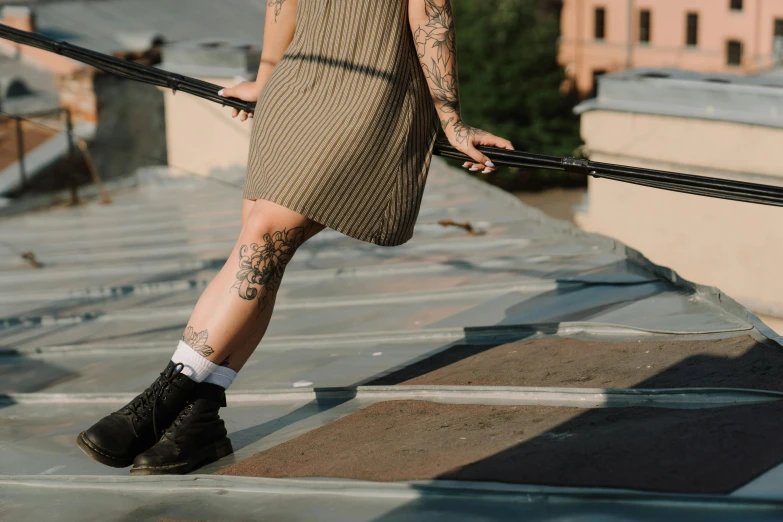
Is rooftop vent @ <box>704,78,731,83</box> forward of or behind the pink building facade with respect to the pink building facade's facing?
forward

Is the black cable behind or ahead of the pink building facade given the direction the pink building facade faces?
ahead

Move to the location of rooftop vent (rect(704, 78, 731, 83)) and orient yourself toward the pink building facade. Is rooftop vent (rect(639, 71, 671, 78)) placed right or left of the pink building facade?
left

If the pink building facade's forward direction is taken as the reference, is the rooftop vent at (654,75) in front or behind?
in front

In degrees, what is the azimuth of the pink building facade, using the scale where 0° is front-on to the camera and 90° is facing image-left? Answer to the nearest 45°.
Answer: approximately 0°
